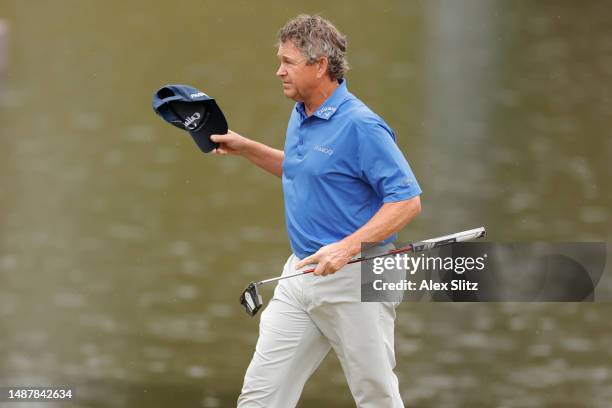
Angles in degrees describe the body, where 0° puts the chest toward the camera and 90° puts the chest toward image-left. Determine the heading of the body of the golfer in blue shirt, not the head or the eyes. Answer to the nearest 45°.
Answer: approximately 45°

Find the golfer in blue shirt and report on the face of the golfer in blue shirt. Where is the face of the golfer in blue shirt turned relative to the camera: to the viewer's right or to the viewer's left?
to the viewer's left
